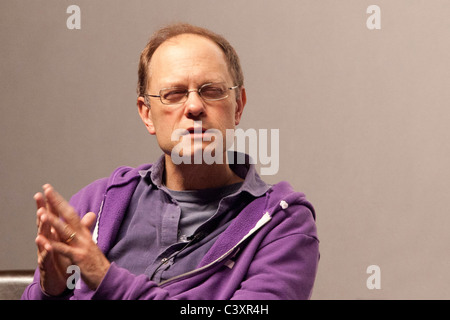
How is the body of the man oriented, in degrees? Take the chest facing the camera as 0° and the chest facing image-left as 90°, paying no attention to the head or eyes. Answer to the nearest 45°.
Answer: approximately 45°
